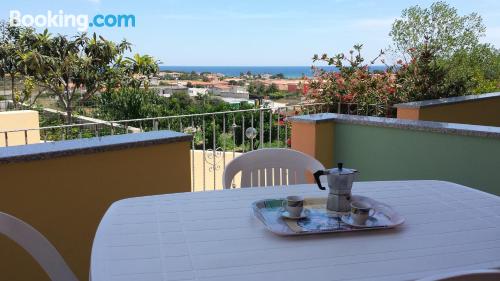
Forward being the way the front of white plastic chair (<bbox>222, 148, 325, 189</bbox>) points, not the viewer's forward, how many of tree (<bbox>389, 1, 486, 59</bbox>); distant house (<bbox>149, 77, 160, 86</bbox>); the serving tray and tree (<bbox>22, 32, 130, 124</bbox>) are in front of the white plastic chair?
1

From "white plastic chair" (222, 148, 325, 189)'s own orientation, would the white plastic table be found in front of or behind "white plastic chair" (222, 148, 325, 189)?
in front

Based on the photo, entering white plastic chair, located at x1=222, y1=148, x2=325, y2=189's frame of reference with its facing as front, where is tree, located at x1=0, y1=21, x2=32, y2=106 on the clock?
The tree is roughly at 5 o'clock from the white plastic chair.

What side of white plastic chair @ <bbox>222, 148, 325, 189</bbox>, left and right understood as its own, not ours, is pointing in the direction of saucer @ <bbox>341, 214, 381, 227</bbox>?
front

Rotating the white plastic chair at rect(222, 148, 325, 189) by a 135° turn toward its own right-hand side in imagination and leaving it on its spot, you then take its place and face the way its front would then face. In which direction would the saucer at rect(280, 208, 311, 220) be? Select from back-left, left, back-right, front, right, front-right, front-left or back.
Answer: back-left

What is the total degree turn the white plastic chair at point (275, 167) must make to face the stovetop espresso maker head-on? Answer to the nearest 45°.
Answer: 0° — it already faces it

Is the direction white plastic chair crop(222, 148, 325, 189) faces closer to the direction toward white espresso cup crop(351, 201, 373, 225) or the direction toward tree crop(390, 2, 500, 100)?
the white espresso cup

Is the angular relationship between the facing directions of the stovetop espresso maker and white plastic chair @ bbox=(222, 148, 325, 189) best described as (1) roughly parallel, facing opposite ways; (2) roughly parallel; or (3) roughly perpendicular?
roughly perpendicular

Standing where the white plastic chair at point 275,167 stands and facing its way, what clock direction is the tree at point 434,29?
The tree is roughly at 7 o'clock from the white plastic chair.

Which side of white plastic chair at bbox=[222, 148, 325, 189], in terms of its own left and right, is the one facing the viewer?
front

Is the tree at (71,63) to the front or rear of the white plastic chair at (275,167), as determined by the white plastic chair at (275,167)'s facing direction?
to the rear

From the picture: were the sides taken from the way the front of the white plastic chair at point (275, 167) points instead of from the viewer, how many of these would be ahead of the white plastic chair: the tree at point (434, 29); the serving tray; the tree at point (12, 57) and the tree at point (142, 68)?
1
